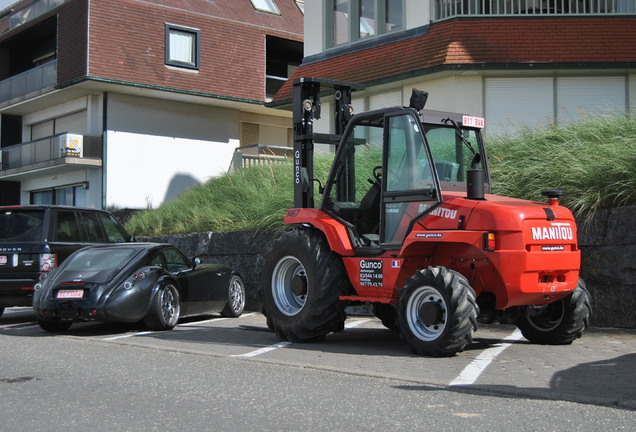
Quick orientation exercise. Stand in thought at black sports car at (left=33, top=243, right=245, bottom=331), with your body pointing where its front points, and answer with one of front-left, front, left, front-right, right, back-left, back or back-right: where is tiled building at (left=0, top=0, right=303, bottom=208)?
front-left

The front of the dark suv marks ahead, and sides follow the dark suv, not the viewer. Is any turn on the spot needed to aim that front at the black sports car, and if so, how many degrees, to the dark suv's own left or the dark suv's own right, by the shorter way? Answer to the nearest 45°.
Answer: approximately 90° to the dark suv's own right

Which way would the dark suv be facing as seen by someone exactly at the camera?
facing away from the viewer and to the right of the viewer

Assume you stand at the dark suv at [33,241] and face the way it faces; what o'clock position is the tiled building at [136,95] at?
The tiled building is roughly at 11 o'clock from the dark suv.

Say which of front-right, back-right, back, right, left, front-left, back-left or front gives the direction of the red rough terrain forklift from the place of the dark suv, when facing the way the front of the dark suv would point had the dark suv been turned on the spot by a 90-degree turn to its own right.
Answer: front

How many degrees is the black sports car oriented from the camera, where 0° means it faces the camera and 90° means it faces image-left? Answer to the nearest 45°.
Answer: approximately 225°

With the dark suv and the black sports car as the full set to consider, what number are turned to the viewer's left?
0

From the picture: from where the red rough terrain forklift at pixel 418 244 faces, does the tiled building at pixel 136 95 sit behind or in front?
in front

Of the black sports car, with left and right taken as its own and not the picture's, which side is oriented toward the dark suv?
left

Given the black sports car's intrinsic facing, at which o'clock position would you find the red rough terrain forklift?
The red rough terrain forklift is roughly at 3 o'clock from the black sports car.

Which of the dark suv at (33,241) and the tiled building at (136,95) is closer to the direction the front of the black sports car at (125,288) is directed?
the tiled building

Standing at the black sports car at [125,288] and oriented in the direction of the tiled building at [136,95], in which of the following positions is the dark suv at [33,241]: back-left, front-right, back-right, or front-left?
front-left

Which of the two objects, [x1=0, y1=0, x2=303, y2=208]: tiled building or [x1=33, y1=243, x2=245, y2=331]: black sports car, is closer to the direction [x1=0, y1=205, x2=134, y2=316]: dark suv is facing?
the tiled building

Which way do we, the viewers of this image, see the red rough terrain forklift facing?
facing away from the viewer and to the left of the viewer

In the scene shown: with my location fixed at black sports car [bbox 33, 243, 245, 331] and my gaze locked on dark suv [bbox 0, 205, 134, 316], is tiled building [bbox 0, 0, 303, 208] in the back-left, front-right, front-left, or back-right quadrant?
front-right
